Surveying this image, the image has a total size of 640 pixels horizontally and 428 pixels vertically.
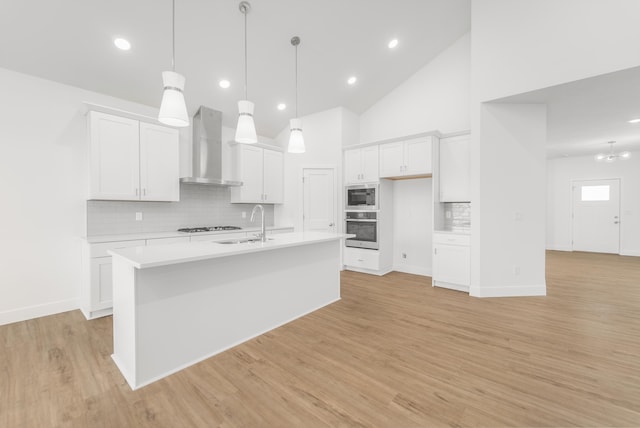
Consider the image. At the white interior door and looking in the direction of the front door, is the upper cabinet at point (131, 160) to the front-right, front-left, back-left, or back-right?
back-right

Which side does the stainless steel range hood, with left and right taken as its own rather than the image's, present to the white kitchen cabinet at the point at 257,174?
left

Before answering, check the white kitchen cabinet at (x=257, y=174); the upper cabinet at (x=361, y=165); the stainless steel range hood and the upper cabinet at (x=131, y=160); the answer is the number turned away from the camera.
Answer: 0

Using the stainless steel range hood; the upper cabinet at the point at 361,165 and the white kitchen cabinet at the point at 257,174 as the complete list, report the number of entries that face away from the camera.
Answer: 0

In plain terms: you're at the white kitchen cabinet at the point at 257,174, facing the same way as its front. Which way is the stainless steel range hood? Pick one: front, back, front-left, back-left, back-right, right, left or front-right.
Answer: right

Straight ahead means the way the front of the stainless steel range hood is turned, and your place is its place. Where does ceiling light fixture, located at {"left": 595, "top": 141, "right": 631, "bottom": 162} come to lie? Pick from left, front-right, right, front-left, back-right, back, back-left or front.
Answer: front-left

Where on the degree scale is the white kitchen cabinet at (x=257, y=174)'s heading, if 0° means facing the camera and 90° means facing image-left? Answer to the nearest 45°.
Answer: approximately 315°

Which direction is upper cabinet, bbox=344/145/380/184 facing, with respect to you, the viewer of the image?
facing the viewer and to the left of the viewer

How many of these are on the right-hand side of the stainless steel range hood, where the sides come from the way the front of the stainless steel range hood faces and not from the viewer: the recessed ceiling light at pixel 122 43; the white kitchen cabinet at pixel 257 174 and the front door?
1

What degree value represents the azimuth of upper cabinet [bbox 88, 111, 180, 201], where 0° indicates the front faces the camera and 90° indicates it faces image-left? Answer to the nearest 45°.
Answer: approximately 315°
